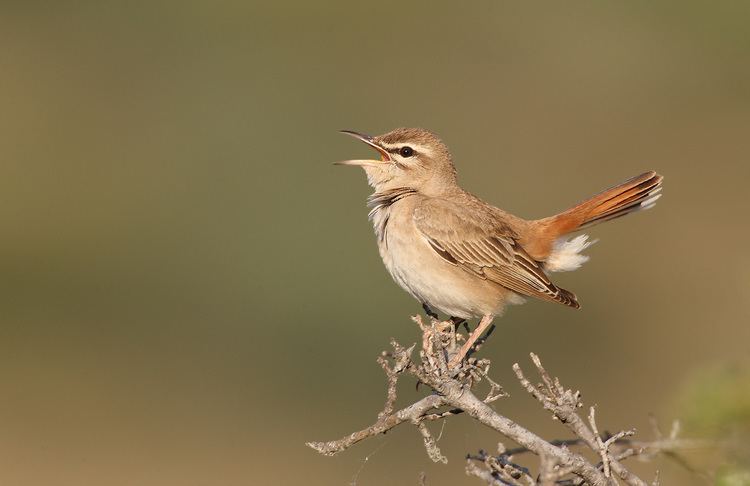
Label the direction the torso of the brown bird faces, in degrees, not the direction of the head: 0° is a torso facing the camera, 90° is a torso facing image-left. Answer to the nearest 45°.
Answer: approximately 90°
